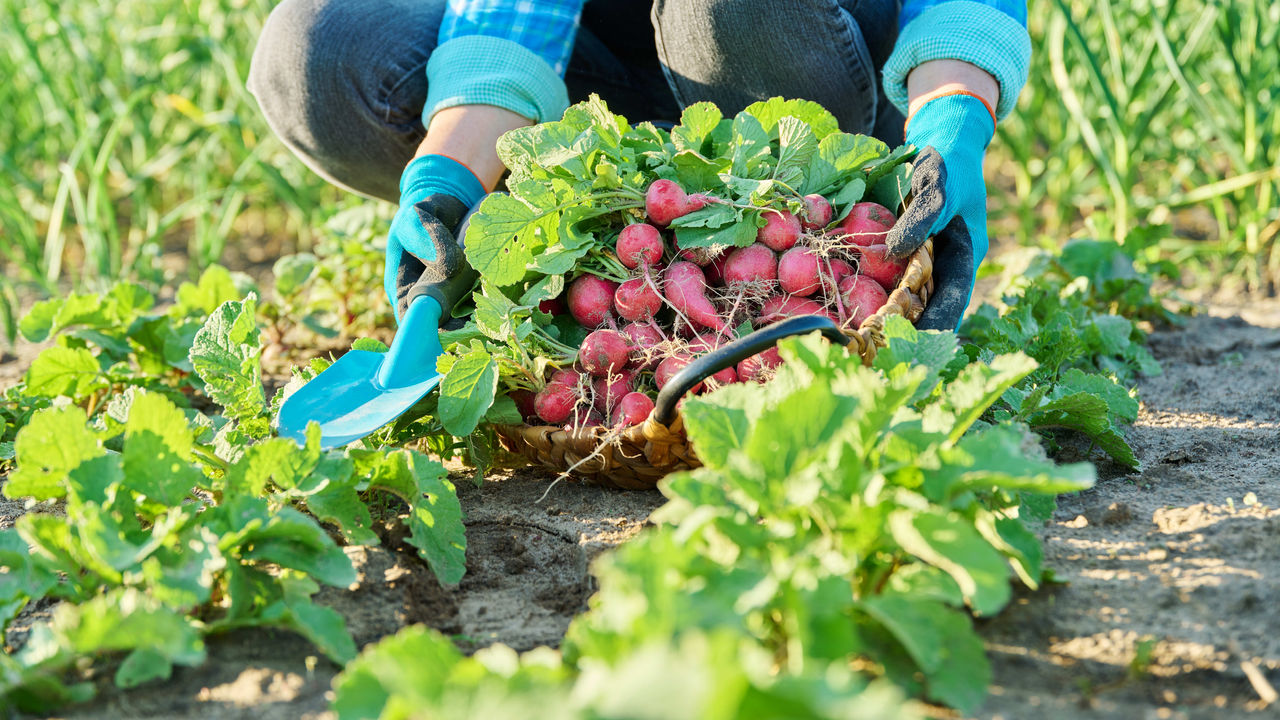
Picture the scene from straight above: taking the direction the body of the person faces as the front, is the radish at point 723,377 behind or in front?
in front

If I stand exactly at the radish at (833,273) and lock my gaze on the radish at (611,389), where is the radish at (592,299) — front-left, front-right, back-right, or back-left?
front-right

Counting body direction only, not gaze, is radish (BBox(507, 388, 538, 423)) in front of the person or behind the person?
in front

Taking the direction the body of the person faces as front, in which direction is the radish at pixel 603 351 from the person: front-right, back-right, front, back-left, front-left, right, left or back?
front

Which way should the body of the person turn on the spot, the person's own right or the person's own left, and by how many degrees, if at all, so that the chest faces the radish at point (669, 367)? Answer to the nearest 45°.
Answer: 0° — they already face it

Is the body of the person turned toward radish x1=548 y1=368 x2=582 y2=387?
yes

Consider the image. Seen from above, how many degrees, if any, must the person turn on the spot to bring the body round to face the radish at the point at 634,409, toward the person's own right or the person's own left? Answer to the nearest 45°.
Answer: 0° — they already face it

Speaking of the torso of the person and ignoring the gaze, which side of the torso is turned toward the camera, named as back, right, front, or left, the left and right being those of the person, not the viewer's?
front
